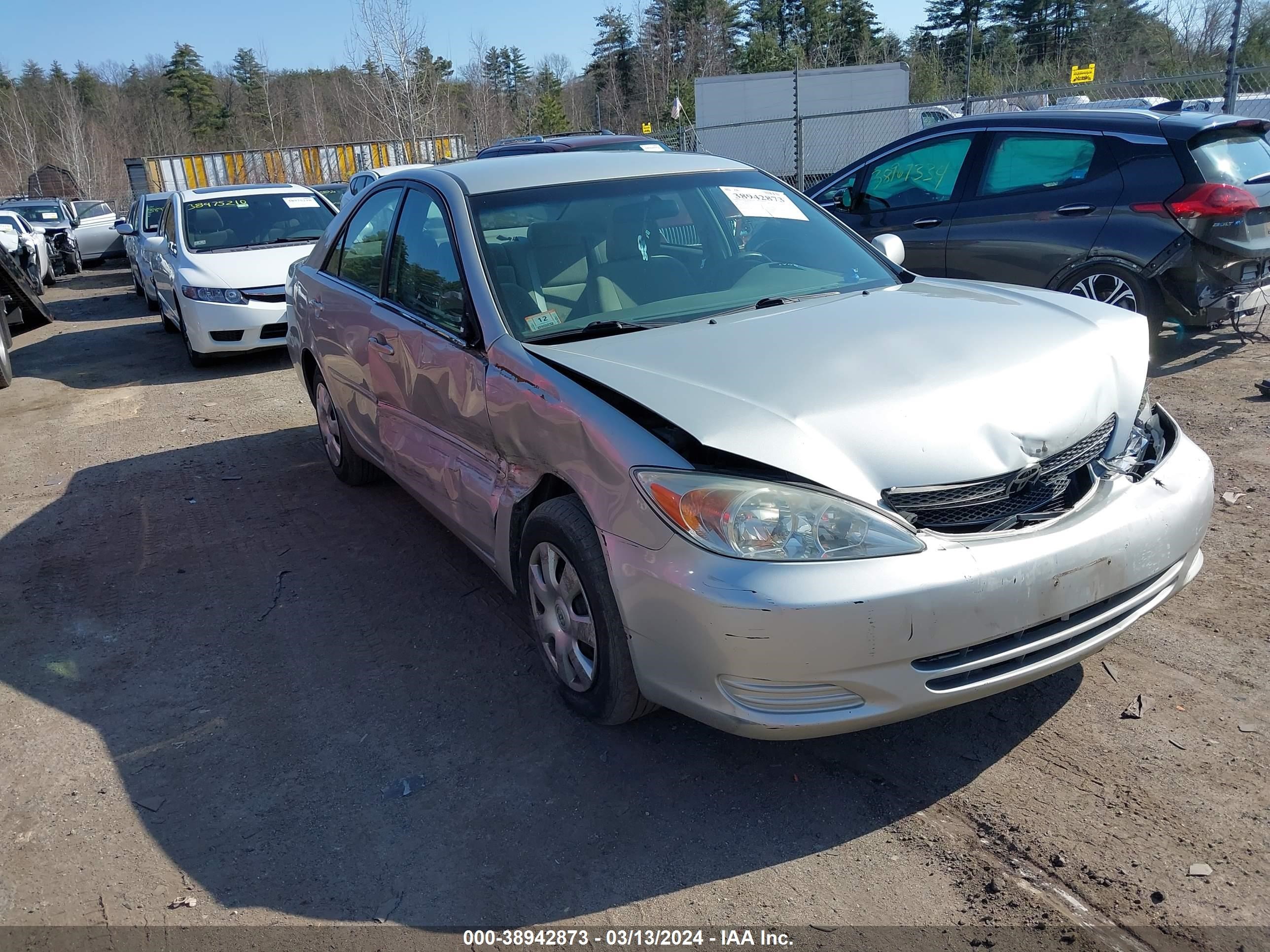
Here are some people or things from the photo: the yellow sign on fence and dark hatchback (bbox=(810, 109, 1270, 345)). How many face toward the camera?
1

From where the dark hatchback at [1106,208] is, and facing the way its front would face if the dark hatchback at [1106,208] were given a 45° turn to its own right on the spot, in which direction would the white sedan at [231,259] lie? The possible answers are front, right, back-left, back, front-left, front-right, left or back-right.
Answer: left

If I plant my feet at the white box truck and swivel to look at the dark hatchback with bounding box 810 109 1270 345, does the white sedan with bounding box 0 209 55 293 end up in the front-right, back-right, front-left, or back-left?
front-right

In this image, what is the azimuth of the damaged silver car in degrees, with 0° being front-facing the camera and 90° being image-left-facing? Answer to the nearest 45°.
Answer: approximately 315°

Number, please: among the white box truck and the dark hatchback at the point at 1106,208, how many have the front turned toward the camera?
0

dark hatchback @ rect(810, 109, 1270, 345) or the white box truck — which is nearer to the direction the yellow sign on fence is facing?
the dark hatchback

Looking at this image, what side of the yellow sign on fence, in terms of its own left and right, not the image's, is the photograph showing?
front

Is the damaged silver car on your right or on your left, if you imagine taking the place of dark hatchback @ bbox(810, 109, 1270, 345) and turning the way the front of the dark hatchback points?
on your left

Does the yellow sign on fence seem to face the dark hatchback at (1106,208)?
yes

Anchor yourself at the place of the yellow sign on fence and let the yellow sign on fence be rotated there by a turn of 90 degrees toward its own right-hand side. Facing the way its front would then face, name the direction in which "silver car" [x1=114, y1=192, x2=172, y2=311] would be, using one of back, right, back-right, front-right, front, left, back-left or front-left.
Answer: front-left

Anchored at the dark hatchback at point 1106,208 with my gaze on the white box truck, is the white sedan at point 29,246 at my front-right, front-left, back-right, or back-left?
front-left

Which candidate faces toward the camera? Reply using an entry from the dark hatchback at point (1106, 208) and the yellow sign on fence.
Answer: the yellow sign on fence

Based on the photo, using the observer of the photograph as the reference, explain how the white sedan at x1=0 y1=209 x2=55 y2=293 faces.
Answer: facing the viewer and to the right of the viewer

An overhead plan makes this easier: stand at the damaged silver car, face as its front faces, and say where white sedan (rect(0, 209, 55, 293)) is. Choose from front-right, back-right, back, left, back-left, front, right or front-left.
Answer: back

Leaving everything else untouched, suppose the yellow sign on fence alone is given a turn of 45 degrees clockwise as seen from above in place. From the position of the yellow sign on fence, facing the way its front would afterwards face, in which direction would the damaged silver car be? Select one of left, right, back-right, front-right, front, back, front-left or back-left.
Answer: front-left
